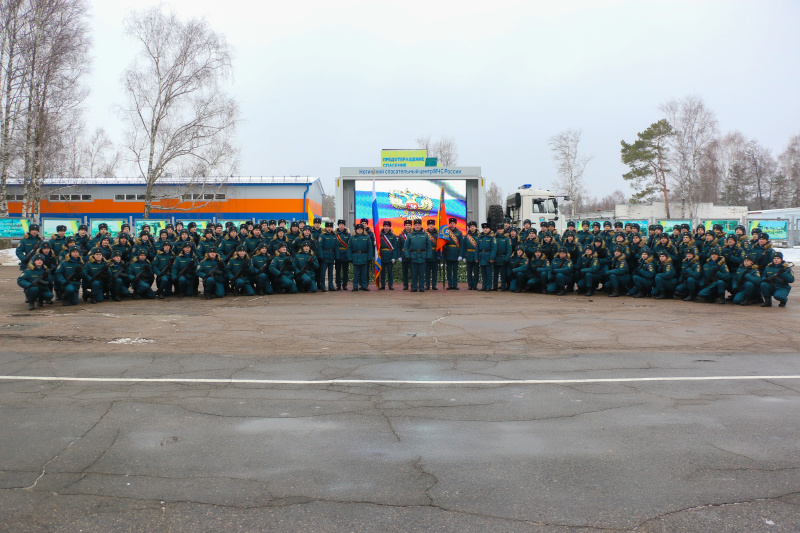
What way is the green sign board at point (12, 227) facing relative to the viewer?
toward the camera

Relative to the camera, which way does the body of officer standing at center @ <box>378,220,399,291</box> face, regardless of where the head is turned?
toward the camera

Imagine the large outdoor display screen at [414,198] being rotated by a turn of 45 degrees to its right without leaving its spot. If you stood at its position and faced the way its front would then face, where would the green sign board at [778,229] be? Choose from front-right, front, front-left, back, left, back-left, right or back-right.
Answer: back

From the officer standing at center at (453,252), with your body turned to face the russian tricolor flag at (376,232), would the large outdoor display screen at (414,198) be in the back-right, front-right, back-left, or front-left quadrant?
front-right

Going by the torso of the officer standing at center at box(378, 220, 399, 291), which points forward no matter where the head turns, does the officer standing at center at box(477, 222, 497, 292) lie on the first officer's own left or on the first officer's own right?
on the first officer's own left

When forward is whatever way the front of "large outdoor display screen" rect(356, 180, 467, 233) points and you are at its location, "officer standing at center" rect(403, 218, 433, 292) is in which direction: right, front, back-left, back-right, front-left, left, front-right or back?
front

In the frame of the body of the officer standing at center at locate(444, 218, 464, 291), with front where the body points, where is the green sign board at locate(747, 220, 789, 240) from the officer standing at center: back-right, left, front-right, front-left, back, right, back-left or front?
back-left

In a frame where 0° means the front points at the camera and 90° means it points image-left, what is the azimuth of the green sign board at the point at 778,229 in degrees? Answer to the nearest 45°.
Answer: approximately 0°

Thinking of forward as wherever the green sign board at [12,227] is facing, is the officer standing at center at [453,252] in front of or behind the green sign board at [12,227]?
in front

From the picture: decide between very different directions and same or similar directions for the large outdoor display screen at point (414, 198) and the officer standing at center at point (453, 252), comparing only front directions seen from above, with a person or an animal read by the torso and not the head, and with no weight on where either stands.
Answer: same or similar directions

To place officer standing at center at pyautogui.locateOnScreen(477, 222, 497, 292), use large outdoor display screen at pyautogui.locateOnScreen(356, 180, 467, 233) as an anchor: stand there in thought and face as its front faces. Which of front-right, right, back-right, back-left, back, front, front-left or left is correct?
front-left

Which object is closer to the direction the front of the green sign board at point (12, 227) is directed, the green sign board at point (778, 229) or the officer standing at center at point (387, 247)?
the officer standing at center
